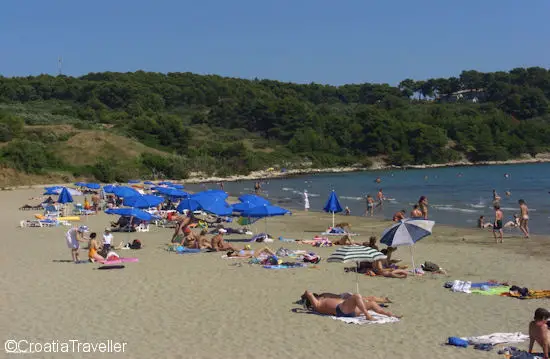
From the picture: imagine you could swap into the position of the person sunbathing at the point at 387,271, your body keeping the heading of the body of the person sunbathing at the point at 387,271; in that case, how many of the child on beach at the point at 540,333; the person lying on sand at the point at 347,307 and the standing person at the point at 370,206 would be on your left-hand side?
1
